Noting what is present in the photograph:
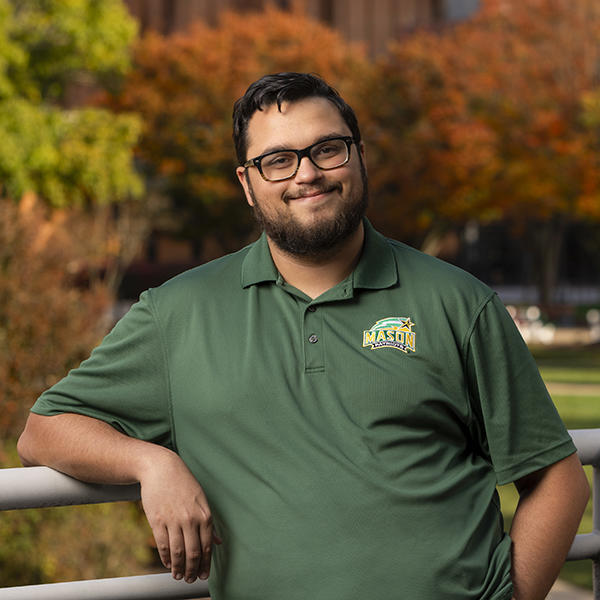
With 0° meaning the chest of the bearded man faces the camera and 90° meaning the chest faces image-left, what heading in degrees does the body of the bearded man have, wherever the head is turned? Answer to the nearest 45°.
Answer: approximately 0°

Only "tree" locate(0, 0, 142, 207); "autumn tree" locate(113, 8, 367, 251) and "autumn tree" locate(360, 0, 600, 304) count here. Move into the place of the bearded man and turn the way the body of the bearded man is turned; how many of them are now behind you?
3

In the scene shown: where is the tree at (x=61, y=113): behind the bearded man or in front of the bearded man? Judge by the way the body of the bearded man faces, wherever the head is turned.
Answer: behind

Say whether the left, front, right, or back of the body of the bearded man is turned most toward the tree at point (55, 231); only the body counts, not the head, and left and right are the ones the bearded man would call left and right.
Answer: back

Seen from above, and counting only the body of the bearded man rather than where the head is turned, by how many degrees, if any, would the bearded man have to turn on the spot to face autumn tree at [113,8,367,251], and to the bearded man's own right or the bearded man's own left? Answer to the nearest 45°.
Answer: approximately 180°

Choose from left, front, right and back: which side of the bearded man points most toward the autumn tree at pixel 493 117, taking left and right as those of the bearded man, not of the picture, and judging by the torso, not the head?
back
